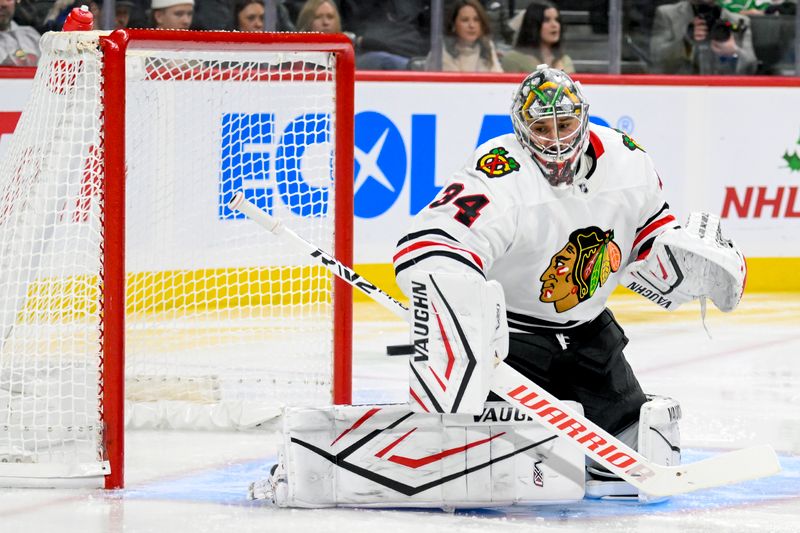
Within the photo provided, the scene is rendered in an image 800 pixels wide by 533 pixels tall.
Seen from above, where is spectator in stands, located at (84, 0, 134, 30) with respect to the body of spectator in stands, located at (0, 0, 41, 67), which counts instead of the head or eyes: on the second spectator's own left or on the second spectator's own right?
on the second spectator's own left

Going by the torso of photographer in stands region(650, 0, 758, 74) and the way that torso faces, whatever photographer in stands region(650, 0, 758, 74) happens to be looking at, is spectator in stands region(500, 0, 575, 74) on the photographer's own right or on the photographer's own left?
on the photographer's own right

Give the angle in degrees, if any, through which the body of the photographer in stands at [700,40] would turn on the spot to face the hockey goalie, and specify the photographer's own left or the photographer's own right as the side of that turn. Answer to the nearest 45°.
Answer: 0° — they already face them

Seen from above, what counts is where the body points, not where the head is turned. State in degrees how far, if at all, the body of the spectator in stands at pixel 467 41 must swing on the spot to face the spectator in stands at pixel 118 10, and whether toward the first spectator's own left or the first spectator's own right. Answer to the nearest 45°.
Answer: approximately 90° to the first spectator's own right

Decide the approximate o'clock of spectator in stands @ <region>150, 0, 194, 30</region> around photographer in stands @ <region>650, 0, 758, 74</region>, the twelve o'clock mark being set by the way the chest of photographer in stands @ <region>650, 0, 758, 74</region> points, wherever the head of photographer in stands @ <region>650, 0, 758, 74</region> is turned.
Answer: spectator in stands @ <region>150, 0, 194, 30</region> is roughly at 2 o'clock from photographer in stands @ <region>650, 0, 758, 74</region>.

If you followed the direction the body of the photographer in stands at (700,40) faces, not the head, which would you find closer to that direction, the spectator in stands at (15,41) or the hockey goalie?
the hockey goalie

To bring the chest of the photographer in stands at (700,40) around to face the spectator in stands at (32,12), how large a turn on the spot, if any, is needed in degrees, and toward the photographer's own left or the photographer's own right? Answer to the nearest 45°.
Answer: approximately 45° to the photographer's own right
